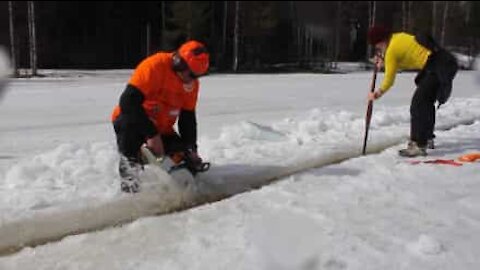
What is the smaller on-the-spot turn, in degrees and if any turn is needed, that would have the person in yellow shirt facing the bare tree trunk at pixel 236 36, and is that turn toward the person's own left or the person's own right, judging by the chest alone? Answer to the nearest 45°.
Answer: approximately 90° to the person's own right

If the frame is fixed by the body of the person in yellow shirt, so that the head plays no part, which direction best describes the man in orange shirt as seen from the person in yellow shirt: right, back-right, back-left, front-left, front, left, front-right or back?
front-left

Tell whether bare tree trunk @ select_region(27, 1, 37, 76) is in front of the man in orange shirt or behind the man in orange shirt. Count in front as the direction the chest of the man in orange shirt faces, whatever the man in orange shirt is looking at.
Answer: behind

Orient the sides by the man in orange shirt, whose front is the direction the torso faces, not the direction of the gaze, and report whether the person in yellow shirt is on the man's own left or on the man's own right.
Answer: on the man's own left

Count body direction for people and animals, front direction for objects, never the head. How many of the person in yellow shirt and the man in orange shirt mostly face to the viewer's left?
1

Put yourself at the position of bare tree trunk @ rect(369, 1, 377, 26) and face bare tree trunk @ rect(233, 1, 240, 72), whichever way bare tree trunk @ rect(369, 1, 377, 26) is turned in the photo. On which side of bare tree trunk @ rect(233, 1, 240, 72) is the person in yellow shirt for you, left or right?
left

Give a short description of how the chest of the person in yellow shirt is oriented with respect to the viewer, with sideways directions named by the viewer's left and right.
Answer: facing to the left of the viewer

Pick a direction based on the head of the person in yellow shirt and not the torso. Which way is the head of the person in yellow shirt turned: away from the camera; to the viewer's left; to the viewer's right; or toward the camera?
to the viewer's left

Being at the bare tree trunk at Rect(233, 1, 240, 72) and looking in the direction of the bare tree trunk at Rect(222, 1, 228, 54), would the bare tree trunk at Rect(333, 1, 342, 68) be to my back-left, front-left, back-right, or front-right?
back-right

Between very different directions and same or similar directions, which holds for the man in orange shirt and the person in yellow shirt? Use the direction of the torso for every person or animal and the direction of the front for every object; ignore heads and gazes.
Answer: very different directions

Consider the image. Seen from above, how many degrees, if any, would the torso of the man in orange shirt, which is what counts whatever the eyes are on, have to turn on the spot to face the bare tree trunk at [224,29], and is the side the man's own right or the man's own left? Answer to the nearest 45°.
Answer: approximately 135° to the man's own left

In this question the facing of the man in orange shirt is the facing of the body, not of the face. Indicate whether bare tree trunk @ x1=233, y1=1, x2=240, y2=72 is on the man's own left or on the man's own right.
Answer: on the man's own left

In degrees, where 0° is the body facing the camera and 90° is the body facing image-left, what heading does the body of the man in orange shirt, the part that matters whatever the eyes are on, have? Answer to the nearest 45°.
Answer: approximately 315°
